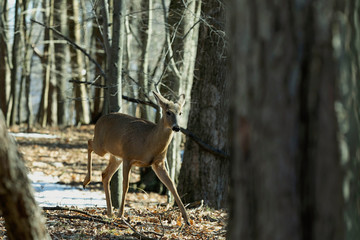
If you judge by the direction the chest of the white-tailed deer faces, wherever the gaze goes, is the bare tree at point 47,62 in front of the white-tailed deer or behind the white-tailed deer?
behind

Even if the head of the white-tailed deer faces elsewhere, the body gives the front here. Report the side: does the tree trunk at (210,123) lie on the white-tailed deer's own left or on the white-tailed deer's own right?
on the white-tailed deer's own left

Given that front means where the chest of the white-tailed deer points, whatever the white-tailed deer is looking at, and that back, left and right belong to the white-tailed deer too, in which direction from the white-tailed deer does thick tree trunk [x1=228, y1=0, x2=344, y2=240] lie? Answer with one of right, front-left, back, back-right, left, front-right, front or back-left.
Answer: front-right

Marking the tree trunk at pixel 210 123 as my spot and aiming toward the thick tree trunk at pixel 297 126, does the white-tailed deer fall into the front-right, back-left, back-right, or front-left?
front-right

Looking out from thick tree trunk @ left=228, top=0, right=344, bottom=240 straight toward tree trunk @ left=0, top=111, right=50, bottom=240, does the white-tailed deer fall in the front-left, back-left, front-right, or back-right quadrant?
front-right

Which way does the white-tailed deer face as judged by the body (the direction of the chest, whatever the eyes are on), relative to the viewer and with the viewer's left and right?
facing the viewer and to the right of the viewer

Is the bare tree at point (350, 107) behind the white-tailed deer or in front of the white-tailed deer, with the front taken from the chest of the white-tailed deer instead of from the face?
in front
